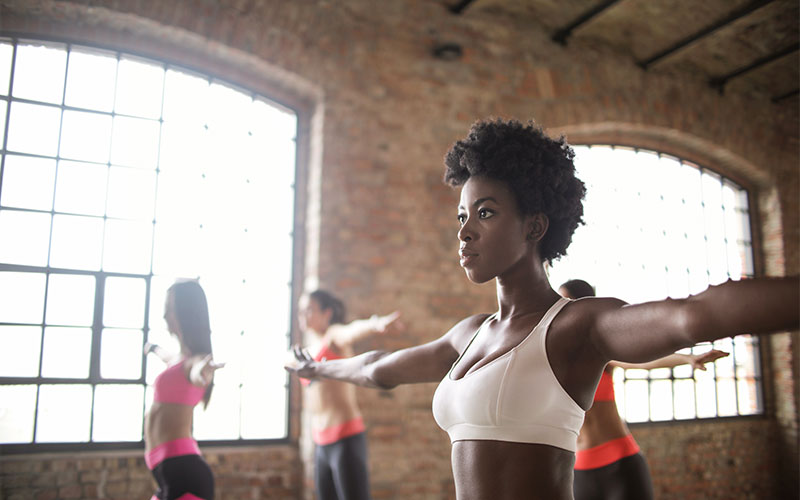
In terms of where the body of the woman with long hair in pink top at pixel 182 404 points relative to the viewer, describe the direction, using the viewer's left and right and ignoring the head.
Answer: facing to the left of the viewer

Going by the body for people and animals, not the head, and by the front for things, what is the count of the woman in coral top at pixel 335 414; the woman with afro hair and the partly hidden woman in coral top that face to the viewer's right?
0

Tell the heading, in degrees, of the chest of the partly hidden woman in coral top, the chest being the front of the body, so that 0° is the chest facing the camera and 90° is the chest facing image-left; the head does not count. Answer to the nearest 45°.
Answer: approximately 45°

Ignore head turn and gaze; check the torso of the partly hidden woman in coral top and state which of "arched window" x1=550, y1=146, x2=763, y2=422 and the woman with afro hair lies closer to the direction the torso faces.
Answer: the woman with afro hair

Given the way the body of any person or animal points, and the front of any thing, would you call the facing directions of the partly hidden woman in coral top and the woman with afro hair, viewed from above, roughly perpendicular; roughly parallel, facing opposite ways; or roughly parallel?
roughly parallel

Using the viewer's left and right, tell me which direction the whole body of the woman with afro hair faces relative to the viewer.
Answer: facing the viewer and to the left of the viewer

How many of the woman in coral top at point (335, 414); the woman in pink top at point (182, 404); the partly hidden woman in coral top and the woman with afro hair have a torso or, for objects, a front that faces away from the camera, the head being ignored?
0

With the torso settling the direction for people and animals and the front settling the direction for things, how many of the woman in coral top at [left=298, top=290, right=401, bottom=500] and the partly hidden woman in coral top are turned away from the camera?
0

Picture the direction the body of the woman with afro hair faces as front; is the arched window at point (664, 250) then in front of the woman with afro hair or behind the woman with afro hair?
behind

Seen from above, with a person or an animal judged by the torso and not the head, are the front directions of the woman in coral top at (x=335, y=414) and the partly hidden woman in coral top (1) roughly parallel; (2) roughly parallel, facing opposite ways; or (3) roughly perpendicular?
roughly parallel

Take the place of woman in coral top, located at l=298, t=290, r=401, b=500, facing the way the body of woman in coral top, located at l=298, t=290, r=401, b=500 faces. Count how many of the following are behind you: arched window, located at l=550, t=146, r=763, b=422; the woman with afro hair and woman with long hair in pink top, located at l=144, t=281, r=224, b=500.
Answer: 1

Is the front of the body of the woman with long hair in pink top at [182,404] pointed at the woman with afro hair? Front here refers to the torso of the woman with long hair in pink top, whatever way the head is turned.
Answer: no

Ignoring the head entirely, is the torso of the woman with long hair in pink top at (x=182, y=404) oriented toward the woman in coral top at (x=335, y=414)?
no

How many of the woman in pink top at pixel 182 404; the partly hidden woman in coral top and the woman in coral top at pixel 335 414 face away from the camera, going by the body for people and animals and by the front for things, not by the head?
0

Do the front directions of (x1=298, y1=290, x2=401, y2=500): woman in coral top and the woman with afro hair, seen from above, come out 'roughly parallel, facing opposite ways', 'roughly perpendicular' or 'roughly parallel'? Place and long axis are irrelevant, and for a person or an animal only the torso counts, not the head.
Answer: roughly parallel

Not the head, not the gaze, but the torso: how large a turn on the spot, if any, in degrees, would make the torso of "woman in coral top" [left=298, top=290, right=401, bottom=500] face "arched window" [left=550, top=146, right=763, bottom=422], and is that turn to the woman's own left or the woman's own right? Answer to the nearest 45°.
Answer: approximately 180°
